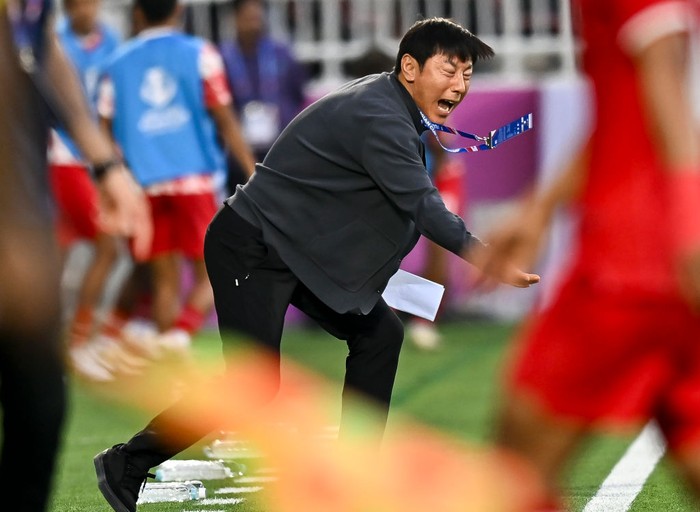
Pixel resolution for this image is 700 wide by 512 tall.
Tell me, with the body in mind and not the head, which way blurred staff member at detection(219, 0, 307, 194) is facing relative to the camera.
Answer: toward the camera

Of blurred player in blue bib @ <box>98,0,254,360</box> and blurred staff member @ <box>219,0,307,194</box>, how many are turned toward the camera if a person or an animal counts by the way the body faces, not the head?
1

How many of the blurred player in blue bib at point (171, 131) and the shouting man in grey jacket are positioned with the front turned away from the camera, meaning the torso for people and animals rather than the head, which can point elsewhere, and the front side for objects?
1

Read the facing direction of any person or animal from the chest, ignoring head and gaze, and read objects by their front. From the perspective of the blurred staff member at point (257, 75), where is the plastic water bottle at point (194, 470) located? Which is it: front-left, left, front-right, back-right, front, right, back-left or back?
front

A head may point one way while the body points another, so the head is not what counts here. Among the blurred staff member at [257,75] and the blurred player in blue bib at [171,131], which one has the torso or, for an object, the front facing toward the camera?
the blurred staff member at [257,75]

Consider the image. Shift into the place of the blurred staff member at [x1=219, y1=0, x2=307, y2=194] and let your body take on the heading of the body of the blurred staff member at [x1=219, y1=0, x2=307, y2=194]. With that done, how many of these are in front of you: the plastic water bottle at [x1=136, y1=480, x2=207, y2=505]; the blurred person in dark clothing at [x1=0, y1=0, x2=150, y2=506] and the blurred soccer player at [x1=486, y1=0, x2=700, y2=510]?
3

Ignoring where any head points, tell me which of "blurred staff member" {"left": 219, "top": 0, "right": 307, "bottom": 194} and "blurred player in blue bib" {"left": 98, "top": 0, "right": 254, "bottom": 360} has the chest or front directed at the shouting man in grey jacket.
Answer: "blurred staff member" {"left": 219, "top": 0, "right": 307, "bottom": 194}

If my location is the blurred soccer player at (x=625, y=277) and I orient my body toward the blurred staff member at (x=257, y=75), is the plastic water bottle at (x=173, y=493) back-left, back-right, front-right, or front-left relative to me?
front-left

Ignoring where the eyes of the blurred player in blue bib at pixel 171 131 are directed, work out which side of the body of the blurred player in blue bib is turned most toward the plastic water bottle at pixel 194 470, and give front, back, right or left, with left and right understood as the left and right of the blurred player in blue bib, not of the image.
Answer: back

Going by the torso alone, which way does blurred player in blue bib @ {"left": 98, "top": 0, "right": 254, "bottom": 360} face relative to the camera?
away from the camera

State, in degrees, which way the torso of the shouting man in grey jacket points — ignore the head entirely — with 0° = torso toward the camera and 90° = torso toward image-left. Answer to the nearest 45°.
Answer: approximately 270°

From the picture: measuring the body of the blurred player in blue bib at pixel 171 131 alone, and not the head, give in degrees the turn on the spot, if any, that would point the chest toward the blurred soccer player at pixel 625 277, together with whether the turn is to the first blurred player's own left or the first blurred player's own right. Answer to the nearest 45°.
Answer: approximately 180°

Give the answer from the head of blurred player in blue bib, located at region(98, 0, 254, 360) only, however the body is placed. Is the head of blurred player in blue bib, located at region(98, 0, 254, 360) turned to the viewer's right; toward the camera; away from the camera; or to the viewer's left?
away from the camera
